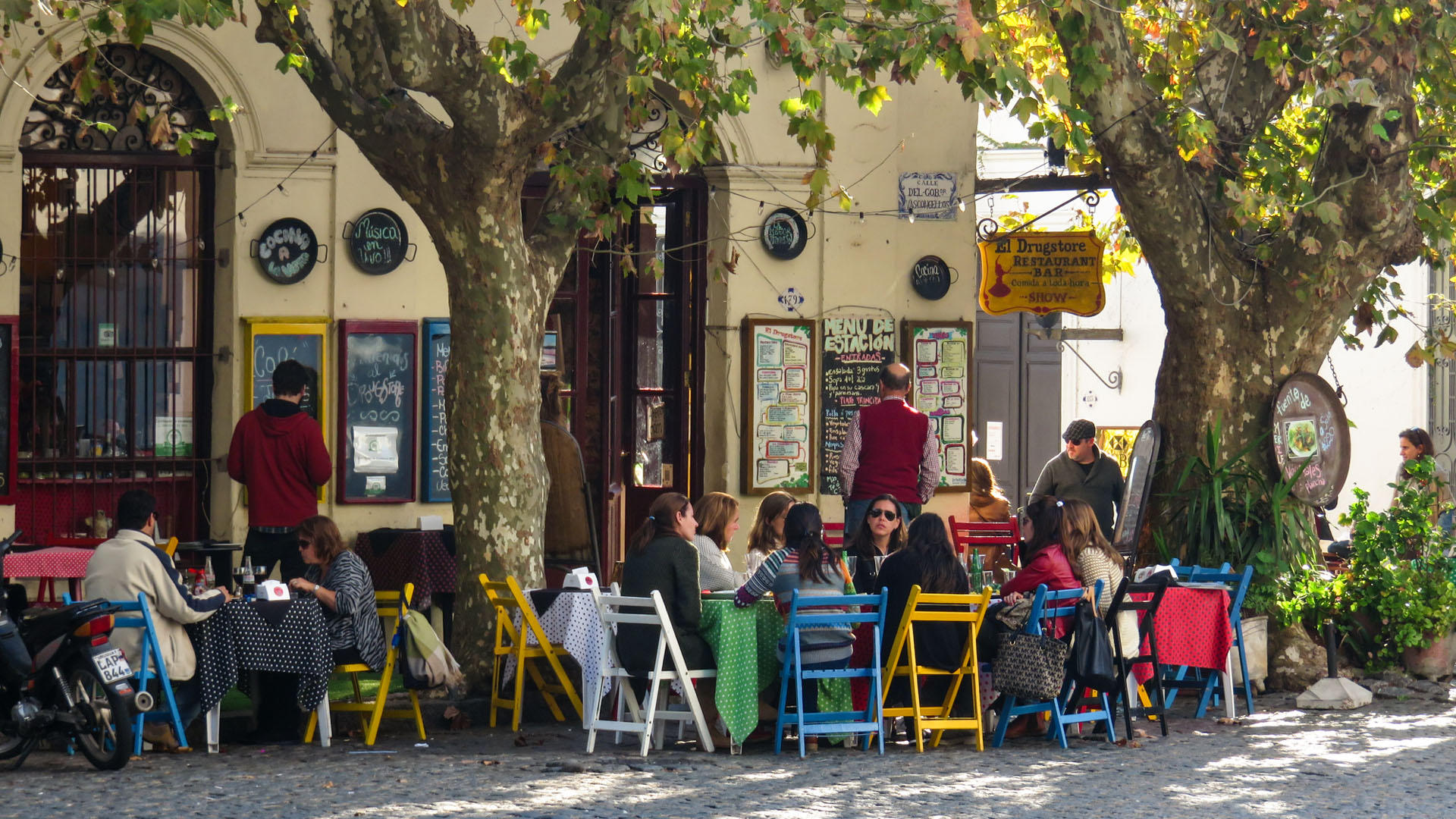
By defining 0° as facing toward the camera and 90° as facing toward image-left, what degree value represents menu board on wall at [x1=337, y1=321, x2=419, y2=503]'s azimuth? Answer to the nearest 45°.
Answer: approximately 0°

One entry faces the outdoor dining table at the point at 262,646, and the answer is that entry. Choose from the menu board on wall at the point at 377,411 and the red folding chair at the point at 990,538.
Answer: the menu board on wall

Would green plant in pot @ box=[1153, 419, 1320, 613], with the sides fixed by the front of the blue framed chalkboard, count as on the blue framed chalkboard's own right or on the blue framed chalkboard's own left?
on the blue framed chalkboard's own left

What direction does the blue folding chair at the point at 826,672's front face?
away from the camera

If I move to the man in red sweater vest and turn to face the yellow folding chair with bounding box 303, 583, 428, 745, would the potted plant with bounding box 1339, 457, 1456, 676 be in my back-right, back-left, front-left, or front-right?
back-left

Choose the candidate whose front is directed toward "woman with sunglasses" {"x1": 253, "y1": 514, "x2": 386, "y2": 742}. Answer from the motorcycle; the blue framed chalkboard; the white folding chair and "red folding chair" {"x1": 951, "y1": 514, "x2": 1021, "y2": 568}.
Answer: the blue framed chalkboard

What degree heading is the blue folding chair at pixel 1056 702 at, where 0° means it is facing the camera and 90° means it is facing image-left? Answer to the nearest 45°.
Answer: approximately 135°

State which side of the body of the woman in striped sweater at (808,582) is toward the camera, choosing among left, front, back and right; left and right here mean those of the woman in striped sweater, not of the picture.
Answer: back

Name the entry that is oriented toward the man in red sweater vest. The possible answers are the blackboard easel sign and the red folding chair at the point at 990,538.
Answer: the blackboard easel sign

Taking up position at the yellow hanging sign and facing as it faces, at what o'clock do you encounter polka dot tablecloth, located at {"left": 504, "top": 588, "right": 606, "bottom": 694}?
The polka dot tablecloth is roughly at 1 o'clock from the yellow hanging sign.

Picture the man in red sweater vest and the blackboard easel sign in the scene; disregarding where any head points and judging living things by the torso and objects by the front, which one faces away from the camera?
the man in red sweater vest
